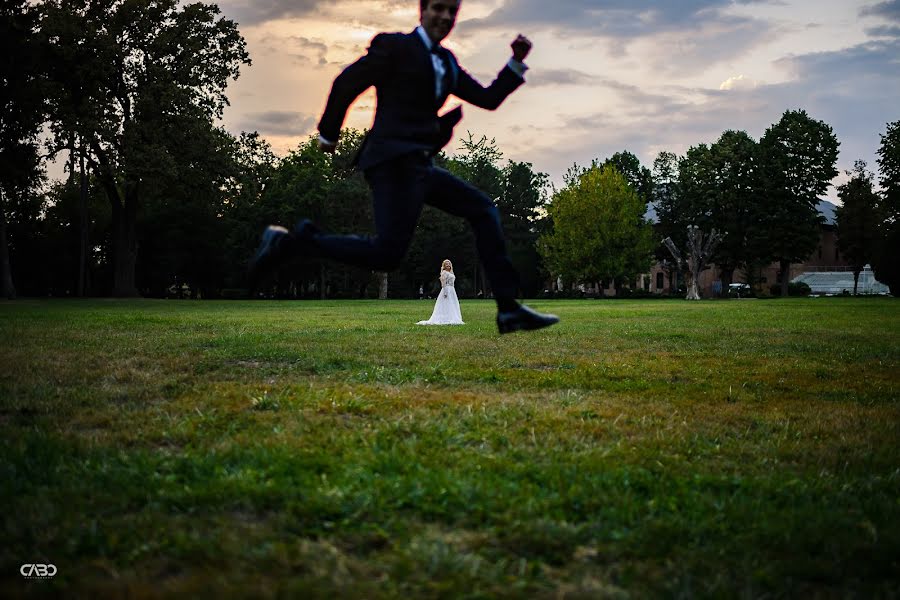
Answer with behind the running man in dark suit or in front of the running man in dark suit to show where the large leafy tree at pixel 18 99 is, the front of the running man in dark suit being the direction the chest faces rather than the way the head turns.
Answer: behind

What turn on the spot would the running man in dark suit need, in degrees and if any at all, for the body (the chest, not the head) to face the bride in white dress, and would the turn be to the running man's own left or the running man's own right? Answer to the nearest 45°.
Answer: approximately 135° to the running man's own left

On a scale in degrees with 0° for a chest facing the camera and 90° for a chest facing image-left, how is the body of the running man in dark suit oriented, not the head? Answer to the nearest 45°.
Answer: approximately 315°

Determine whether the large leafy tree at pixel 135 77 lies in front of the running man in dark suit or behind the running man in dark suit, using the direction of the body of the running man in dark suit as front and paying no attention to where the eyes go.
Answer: behind

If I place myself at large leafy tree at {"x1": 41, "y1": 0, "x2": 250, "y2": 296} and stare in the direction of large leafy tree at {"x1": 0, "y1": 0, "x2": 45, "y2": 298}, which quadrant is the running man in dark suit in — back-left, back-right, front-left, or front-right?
back-left
